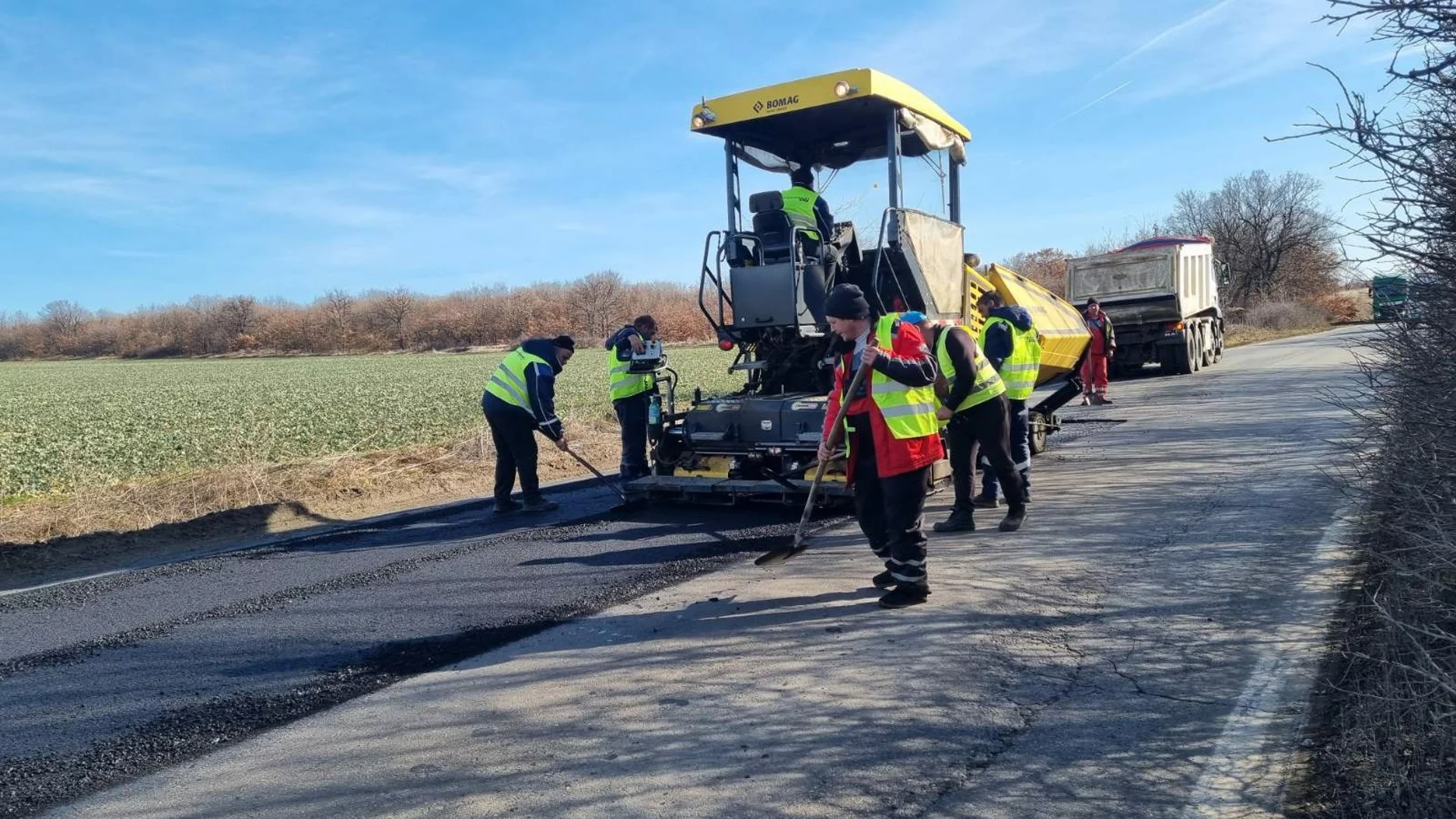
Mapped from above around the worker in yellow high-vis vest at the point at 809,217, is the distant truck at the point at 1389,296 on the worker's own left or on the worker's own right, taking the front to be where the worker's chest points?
on the worker's own right

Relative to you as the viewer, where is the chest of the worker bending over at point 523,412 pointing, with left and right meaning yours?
facing to the right of the viewer

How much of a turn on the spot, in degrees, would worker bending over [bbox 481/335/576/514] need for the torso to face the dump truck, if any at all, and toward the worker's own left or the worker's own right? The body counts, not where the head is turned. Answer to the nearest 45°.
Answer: approximately 45° to the worker's own left

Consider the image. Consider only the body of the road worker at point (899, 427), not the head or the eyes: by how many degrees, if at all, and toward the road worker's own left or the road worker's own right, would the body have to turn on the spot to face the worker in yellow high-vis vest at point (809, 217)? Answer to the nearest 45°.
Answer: approximately 135° to the road worker's own right

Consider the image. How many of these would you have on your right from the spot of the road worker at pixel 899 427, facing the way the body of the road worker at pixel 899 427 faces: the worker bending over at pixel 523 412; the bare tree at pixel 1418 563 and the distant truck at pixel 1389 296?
1

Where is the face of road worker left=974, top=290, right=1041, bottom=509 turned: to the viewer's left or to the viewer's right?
to the viewer's left

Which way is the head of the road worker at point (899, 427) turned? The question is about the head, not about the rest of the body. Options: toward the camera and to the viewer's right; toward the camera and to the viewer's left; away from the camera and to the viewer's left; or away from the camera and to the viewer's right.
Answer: toward the camera and to the viewer's left

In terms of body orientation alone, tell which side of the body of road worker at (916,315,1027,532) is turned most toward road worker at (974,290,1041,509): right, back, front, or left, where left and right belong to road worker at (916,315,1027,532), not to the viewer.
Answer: right

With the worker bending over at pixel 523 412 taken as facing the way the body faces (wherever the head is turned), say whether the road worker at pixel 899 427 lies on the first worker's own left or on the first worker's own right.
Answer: on the first worker's own right

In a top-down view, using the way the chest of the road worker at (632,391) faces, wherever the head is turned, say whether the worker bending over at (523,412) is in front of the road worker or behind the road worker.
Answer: behind

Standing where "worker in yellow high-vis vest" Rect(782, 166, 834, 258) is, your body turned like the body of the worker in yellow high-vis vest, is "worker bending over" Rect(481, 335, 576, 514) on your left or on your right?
on your left

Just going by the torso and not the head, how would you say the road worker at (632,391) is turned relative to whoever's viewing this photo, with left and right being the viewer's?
facing to the right of the viewer

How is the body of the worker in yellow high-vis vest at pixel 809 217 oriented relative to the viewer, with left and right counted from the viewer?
facing away from the viewer and to the right of the viewer
